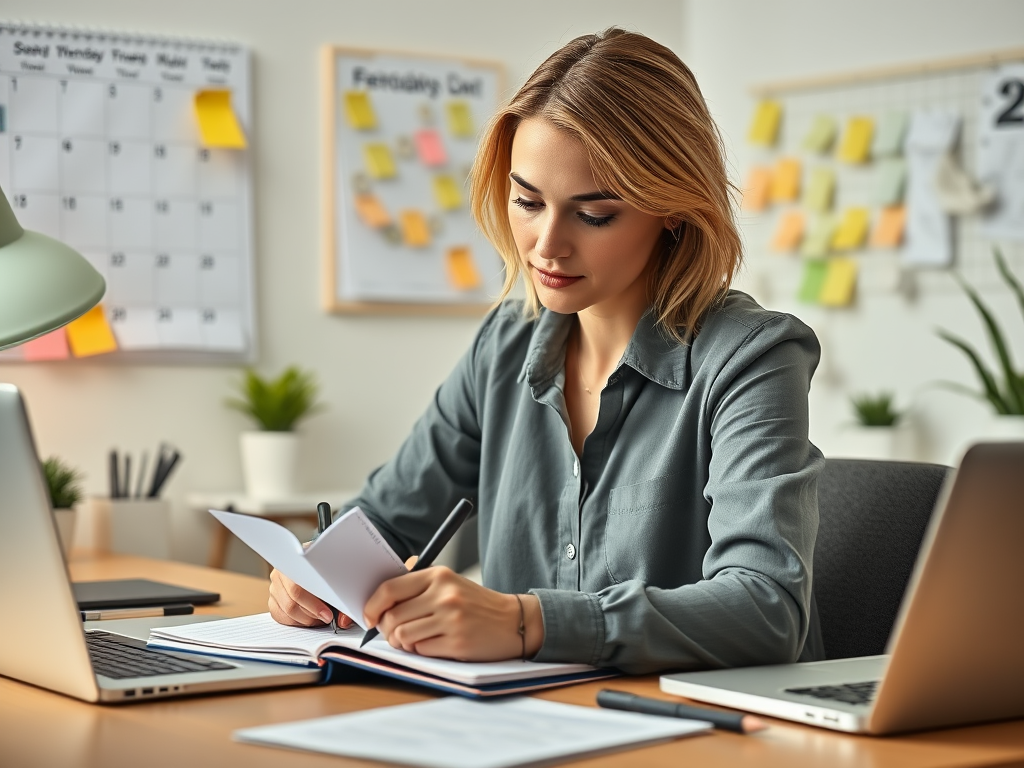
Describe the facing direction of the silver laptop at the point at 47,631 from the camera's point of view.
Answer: facing away from the viewer and to the right of the viewer

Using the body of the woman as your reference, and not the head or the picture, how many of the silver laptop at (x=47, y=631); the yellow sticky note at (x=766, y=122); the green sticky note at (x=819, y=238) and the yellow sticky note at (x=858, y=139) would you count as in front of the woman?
1

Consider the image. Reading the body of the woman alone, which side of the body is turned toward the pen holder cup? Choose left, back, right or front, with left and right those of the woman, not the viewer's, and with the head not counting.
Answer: right

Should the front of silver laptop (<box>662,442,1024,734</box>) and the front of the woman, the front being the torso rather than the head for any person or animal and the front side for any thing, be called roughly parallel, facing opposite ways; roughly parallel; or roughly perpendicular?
roughly perpendicular

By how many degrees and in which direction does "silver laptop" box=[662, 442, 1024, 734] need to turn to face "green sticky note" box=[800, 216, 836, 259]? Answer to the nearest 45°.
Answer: approximately 45° to its right

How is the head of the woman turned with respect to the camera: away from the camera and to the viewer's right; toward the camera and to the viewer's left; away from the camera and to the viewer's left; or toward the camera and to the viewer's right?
toward the camera and to the viewer's left

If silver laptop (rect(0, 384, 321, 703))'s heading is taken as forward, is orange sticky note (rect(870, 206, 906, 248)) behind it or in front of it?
in front

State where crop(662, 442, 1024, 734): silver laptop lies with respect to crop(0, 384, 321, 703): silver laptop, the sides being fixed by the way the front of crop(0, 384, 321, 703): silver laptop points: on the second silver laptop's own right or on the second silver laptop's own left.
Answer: on the second silver laptop's own right

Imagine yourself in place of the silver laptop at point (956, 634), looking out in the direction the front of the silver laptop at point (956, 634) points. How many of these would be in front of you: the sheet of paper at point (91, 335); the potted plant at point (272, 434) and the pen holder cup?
3

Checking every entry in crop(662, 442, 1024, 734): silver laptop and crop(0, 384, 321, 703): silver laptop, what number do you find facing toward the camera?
0

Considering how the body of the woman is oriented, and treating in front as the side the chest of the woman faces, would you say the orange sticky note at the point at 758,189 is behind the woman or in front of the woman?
behind

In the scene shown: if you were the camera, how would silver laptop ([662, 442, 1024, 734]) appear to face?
facing away from the viewer and to the left of the viewer
